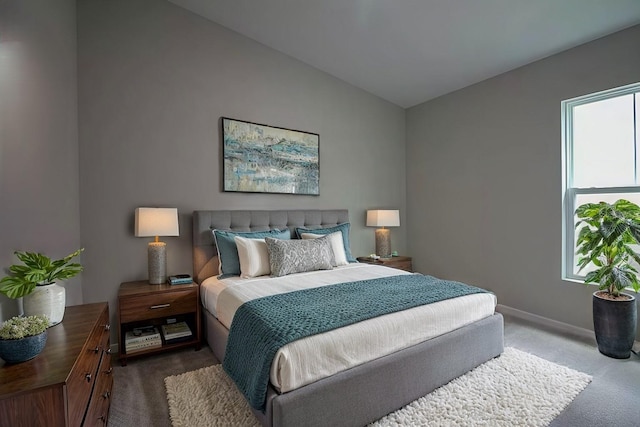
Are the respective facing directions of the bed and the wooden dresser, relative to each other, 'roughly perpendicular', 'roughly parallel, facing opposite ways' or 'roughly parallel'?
roughly perpendicular

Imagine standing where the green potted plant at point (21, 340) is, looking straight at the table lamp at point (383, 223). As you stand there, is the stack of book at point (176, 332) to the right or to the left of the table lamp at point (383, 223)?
left

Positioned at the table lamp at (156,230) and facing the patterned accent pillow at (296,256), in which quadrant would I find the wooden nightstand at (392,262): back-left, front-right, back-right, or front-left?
front-left

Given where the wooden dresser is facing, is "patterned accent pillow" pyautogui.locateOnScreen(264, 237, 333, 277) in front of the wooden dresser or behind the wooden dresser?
in front

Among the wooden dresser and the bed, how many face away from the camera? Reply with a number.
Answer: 0

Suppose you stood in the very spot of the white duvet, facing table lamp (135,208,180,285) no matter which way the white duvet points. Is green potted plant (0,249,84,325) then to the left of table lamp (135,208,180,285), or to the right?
left

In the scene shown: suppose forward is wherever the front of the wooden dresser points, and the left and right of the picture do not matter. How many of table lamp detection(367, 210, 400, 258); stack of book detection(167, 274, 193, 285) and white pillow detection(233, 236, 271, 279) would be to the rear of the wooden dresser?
0

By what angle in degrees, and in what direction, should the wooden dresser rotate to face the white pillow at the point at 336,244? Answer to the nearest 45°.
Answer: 0° — it already faces it

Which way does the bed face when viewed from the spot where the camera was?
facing the viewer and to the right of the viewer

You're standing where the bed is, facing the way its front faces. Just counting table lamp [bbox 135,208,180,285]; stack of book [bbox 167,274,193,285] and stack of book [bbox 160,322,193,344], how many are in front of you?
0

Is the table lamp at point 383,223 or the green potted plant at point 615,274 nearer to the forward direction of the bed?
the green potted plant

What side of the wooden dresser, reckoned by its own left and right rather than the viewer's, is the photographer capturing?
right

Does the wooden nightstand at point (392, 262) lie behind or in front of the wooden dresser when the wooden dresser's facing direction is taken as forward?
in front

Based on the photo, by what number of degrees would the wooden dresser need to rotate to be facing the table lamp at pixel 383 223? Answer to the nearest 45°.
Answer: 0° — it already faces it
